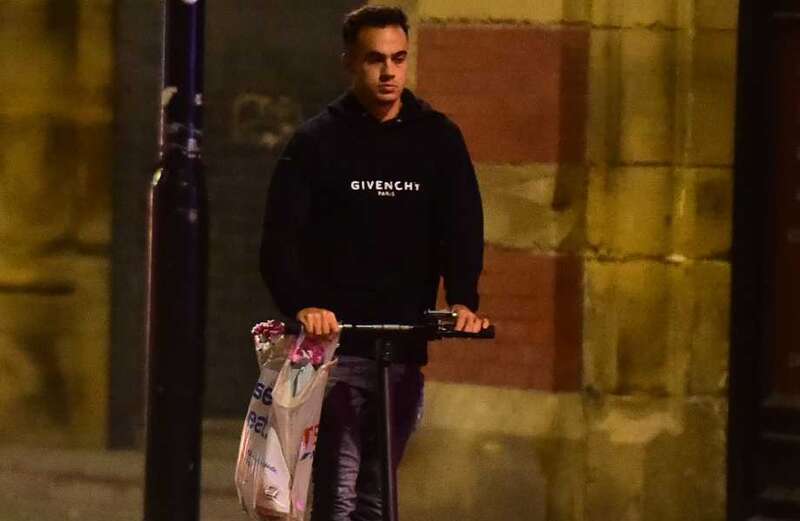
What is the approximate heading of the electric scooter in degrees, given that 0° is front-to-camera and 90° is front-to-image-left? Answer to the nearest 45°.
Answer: approximately 0°
